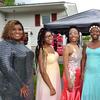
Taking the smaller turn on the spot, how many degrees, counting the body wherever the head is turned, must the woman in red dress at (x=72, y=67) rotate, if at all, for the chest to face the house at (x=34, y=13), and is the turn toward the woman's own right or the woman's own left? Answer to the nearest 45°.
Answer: approximately 135° to the woman's own left

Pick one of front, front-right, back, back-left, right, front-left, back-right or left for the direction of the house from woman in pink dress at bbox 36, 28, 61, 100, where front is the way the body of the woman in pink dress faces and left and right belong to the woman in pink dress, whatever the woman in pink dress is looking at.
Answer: back-left

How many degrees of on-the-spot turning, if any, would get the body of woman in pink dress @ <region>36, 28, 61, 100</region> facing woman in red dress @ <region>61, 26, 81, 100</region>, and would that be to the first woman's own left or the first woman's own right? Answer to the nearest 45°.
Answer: approximately 45° to the first woman's own left

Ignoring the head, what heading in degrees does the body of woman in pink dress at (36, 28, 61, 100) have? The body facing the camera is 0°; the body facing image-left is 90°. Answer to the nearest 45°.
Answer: approximately 315°

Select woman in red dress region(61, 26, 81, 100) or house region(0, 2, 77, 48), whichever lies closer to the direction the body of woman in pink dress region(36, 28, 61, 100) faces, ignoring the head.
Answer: the woman in red dress
